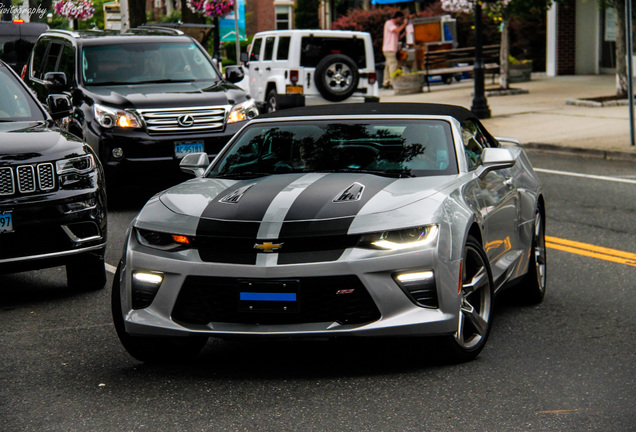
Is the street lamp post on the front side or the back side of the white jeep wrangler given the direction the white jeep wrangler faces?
on the back side

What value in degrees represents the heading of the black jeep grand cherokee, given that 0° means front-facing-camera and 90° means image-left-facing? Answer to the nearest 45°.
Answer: approximately 315°

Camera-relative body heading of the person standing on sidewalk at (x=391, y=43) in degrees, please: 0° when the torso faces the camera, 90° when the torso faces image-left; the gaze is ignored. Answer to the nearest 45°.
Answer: approximately 270°

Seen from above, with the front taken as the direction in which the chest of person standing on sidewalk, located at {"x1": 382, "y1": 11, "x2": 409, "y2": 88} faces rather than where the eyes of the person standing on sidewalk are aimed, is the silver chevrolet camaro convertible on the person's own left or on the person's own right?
on the person's own right

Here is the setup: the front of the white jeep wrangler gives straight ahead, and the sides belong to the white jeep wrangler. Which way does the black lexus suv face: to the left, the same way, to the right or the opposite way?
the opposite way

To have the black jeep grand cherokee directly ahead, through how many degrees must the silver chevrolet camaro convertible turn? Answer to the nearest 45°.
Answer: approximately 90° to its right

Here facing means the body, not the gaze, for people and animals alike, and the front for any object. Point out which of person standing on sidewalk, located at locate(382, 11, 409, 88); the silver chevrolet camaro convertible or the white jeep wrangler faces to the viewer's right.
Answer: the person standing on sidewalk

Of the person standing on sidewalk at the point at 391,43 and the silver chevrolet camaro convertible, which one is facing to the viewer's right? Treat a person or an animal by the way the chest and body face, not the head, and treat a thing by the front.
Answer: the person standing on sidewalk

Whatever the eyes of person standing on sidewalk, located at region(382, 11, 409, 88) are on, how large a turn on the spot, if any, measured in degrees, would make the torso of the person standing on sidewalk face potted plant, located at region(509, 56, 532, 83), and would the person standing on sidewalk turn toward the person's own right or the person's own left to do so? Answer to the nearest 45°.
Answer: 0° — they already face it

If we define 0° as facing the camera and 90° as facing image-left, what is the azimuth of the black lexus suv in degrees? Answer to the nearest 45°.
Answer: approximately 315°

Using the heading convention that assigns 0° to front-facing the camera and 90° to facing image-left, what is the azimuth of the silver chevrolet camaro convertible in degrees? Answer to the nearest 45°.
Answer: approximately 45°
